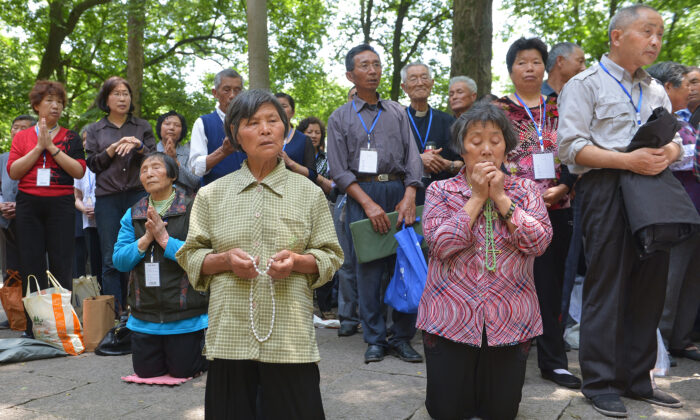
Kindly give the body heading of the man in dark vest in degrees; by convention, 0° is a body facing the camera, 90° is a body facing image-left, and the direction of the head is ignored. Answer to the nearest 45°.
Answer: approximately 315°

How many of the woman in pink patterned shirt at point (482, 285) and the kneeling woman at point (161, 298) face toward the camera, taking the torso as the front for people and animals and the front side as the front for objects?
2

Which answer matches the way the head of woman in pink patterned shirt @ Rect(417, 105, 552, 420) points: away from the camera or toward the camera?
toward the camera

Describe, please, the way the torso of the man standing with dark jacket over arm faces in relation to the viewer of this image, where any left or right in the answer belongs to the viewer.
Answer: facing the viewer and to the right of the viewer

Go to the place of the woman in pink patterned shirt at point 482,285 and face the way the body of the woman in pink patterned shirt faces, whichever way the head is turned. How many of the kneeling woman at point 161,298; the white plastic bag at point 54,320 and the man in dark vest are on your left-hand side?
0

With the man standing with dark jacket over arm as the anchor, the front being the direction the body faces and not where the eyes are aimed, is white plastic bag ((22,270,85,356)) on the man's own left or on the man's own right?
on the man's own right

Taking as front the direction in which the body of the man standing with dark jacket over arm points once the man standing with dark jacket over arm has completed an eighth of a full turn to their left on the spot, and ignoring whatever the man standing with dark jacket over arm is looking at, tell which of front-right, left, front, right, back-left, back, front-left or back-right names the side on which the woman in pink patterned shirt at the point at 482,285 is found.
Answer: back-right

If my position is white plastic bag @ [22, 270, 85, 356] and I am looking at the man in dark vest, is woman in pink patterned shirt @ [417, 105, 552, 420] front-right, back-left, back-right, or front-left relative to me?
front-right

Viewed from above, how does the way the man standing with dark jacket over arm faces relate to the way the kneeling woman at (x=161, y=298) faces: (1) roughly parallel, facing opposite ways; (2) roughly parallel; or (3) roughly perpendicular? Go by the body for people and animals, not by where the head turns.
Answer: roughly parallel

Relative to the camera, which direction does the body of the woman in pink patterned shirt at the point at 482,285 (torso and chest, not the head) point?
toward the camera

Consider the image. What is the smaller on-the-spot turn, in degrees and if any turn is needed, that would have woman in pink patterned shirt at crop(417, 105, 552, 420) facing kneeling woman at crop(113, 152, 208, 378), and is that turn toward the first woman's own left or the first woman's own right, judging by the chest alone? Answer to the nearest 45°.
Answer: approximately 90° to the first woman's own right

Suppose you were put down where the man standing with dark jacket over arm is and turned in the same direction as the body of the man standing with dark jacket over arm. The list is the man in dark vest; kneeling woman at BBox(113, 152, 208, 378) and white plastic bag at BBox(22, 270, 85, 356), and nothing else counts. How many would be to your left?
0
